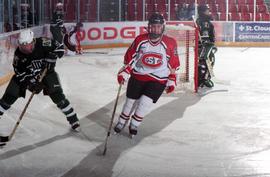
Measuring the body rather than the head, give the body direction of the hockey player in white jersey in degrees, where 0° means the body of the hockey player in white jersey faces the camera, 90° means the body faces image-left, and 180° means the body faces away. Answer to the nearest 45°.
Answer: approximately 0°

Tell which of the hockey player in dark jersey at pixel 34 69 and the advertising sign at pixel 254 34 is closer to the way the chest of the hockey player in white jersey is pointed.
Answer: the hockey player in dark jersey

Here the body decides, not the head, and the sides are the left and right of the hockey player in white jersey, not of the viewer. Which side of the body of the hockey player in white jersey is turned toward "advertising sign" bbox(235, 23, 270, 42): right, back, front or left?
back

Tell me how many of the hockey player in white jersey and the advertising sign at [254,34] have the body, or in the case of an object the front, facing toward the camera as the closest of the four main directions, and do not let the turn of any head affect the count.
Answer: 2

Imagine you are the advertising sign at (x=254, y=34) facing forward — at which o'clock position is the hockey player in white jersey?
The hockey player in white jersey is roughly at 12 o'clock from the advertising sign.

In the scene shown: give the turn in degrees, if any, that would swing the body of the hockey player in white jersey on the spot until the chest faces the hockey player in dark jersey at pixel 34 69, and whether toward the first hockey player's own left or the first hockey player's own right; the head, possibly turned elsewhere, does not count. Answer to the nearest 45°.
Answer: approximately 90° to the first hockey player's own right

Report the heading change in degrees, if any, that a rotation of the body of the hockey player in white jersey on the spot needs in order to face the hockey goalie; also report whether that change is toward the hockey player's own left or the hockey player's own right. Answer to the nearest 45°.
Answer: approximately 180°
